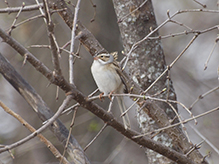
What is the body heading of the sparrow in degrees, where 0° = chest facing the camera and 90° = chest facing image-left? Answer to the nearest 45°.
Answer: approximately 45°
